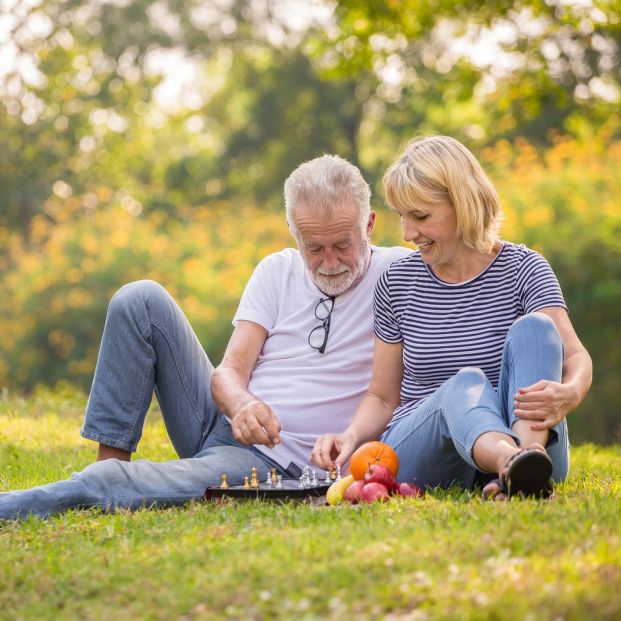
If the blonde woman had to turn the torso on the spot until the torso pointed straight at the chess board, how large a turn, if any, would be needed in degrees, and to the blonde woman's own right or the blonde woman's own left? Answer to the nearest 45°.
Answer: approximately 45° to the blonde woman's own right

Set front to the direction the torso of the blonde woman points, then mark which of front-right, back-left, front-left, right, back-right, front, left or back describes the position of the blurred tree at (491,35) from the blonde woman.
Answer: back

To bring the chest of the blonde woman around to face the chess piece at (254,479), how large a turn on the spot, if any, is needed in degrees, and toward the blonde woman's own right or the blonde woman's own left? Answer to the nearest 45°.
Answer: approximately 90° to the blonde woman's own right

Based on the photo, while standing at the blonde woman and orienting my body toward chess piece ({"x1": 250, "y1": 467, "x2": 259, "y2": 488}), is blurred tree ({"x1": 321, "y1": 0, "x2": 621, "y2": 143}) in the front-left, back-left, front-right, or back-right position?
back-right

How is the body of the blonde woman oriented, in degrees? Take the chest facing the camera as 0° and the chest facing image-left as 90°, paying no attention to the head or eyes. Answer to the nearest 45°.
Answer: approximately 0°
